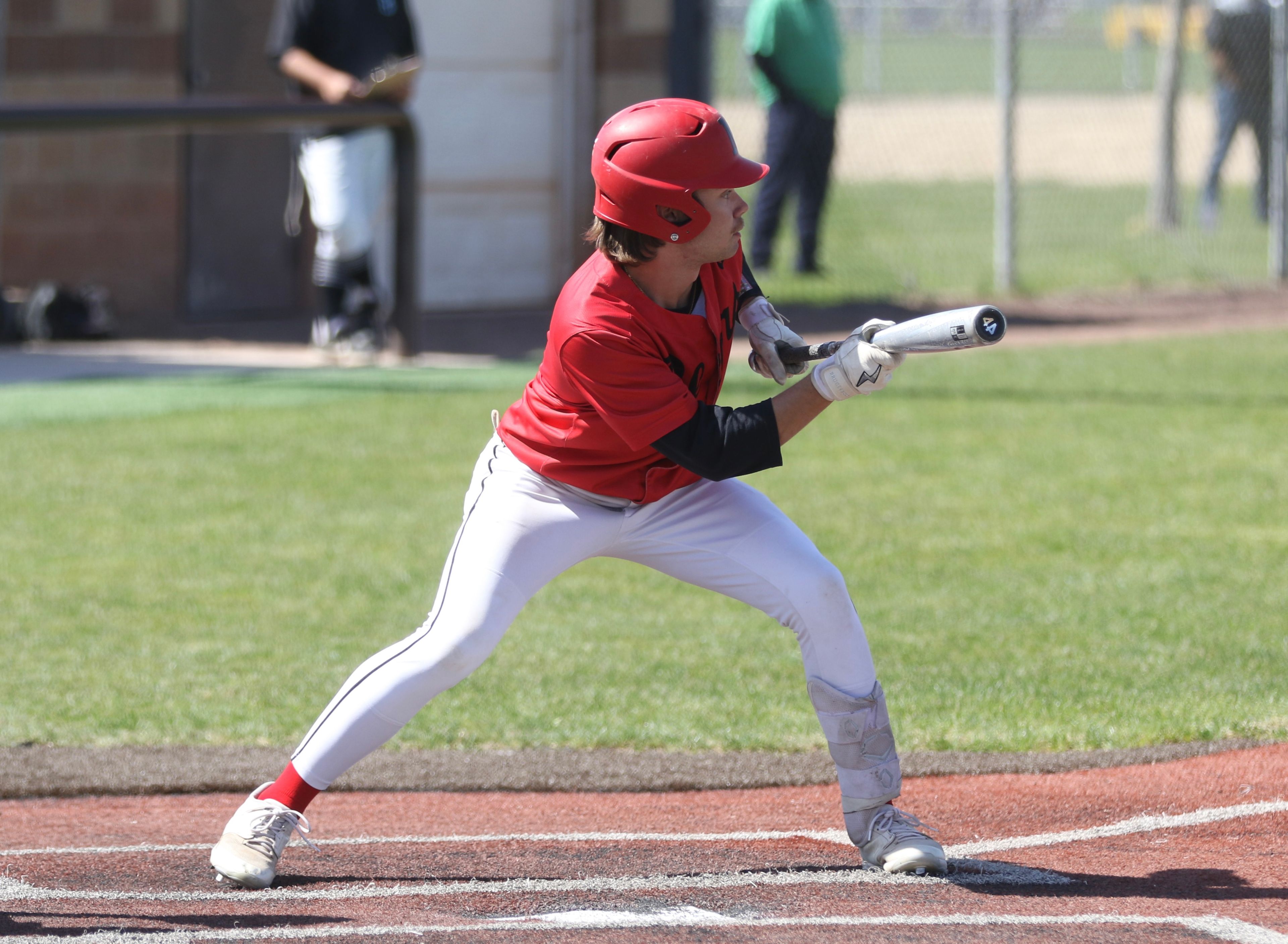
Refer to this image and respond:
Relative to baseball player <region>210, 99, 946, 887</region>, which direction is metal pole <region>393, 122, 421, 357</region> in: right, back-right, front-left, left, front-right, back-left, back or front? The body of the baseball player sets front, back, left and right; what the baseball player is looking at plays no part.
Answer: back-left

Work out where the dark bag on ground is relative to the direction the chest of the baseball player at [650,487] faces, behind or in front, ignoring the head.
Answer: behind

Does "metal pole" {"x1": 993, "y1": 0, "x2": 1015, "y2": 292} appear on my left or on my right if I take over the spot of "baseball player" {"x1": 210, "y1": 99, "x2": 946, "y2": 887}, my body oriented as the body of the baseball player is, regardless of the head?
on my left

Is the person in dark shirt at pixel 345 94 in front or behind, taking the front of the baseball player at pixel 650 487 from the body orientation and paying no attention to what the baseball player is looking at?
behind

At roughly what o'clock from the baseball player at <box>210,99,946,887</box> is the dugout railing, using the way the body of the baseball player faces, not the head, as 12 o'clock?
The dugout railing is roughly at 7 o'clock from the baseball player.

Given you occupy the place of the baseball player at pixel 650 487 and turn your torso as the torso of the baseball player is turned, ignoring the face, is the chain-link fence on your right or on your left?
on your left

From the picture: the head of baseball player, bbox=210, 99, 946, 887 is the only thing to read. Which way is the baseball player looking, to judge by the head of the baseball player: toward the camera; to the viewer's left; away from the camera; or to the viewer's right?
to the viewer's right

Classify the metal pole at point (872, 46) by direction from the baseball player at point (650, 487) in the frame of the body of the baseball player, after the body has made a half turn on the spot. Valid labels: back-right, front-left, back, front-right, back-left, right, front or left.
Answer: front-right

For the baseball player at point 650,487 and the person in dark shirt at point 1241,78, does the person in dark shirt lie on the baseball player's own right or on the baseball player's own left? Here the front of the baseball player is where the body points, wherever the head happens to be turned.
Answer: on the baseball player's own left

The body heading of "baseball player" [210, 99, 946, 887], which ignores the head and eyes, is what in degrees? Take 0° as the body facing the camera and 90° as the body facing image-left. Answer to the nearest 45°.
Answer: approximately 315°

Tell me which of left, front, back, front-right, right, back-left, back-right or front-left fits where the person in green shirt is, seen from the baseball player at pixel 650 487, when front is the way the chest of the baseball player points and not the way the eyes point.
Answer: back-left
